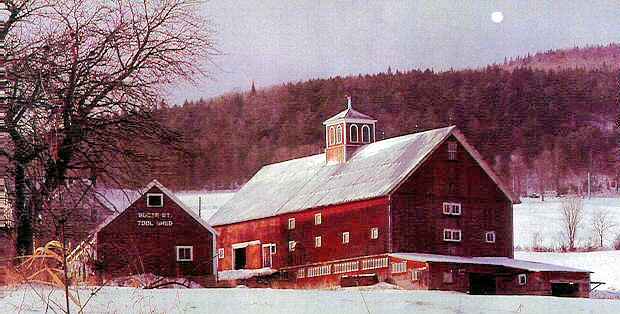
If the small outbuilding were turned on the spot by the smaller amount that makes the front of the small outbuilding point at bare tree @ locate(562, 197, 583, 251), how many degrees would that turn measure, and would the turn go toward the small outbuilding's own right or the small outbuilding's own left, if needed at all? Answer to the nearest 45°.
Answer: approximately 90° to the small outbuilding's own left

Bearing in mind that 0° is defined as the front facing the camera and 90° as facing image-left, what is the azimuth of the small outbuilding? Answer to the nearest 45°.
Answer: approximately 0°

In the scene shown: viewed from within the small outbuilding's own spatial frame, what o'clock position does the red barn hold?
The red barn is roughly at 8 o'clock from the small outbuilding.
